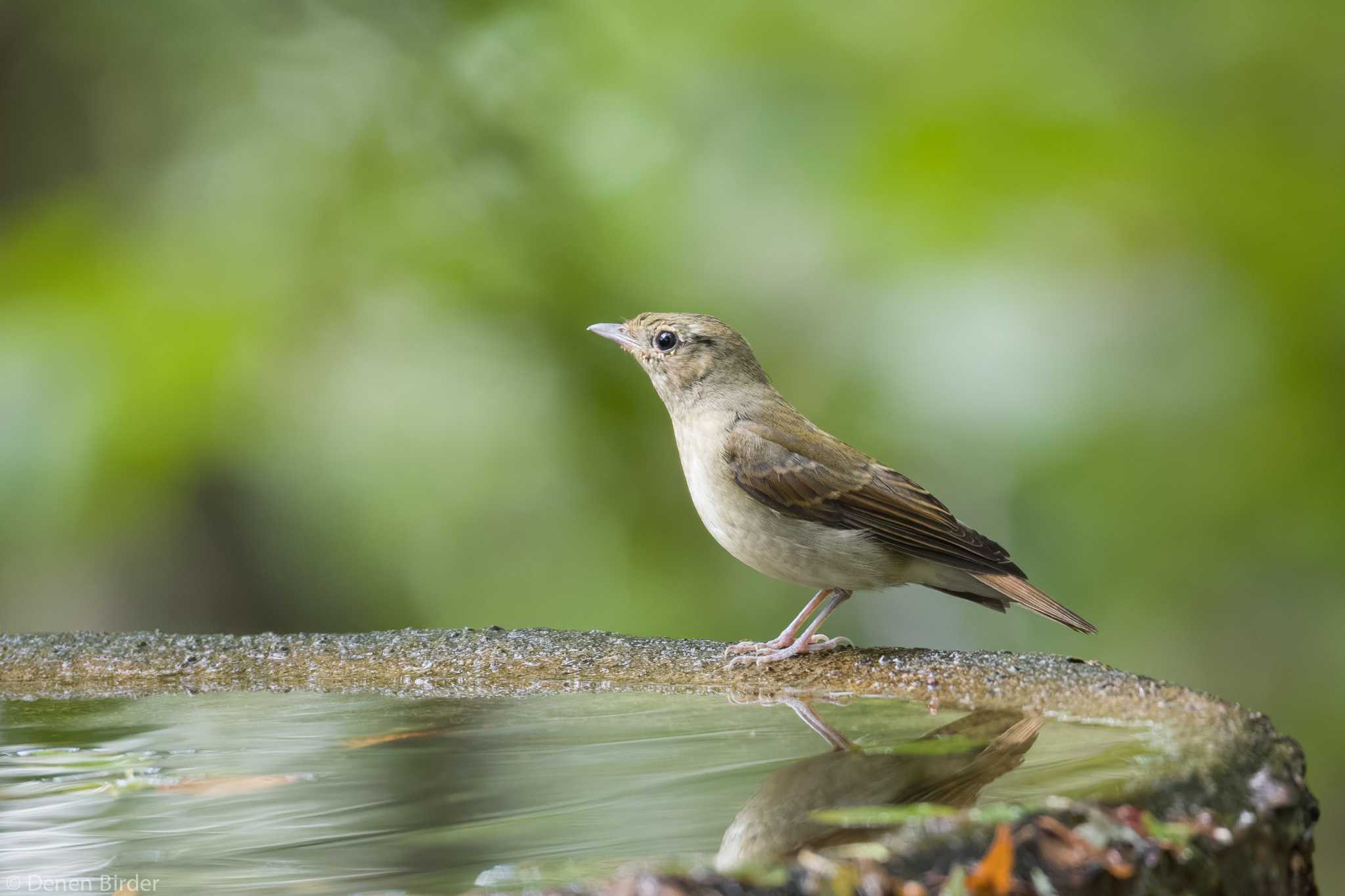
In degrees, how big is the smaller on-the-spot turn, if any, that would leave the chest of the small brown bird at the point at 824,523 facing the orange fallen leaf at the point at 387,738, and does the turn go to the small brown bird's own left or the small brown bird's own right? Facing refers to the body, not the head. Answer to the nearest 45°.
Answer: approximately 45° to the small brown bird's own left

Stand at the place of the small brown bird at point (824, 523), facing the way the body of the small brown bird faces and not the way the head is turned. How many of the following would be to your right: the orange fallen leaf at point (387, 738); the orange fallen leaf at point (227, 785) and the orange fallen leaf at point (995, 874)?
0

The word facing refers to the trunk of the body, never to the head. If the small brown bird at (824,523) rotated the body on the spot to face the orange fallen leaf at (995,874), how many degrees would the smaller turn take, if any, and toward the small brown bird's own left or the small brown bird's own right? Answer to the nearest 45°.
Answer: approximately 90° to the small brown bird's own left

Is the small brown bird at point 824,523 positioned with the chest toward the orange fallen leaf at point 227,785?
no

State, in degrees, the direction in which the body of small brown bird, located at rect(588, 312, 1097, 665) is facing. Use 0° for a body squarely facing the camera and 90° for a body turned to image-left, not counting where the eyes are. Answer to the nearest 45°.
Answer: approximately 90°
